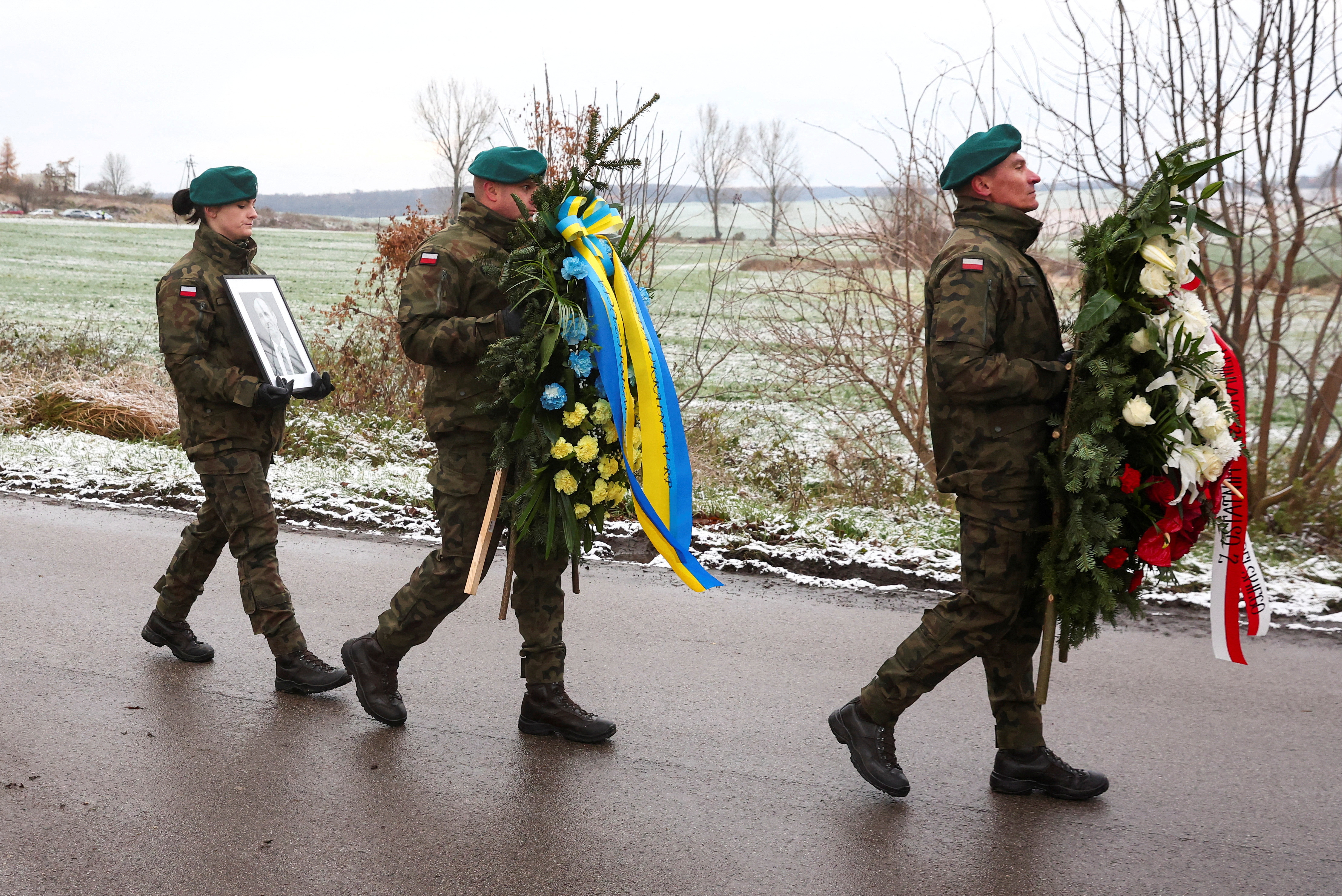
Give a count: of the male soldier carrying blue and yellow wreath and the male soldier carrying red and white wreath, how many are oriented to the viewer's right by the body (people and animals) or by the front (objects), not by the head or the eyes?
2

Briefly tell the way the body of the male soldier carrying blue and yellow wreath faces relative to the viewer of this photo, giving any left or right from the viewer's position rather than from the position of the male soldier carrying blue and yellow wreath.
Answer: facing to the right of the viewer

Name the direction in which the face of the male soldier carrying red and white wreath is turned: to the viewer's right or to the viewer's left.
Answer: to the viewer's right

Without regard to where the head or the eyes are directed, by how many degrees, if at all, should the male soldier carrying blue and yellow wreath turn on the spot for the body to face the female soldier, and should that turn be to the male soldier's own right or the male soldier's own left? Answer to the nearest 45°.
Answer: approximately 135° to the male soldier's own left

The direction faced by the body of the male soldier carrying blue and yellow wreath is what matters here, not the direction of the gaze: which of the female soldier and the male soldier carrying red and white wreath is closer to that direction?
the male soldier carrying red and white wreath

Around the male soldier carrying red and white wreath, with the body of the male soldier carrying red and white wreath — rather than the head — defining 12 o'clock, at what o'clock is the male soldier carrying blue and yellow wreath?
The male soldier carrying blue and yellow wreath is roughly at 6 o'clock from the male soldier carrying red and white wreath.

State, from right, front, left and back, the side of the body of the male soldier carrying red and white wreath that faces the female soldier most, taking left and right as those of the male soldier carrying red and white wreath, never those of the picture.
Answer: back

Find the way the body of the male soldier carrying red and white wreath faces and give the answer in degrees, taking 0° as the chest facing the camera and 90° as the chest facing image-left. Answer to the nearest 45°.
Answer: approximately 270°

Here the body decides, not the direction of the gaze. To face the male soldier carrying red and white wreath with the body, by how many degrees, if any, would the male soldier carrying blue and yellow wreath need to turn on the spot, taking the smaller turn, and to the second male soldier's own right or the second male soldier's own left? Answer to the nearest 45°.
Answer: approximately 45° to the second male soldier's own right
